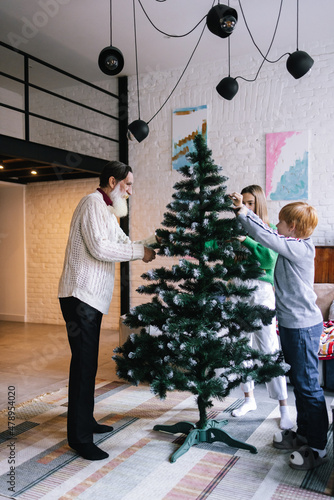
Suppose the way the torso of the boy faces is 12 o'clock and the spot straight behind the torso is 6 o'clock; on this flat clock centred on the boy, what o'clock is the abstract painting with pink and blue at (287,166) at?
The abstract painting with pink and blue is roughly at 3 o'clock from the boy.

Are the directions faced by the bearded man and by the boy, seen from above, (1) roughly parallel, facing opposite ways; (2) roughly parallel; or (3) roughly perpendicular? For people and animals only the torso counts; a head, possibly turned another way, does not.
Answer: roughly parallel, facing opposite ways

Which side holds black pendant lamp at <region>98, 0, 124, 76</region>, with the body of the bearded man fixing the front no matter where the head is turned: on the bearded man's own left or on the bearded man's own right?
on the bearded man's own left

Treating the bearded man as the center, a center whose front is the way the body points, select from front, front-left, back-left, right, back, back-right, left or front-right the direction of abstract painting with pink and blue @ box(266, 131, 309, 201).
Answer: front-left

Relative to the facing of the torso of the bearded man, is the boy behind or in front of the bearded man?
in front

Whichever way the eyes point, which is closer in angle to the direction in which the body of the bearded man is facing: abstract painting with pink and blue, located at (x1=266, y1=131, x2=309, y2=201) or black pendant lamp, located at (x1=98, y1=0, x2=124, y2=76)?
the abstract painting with pink and blue

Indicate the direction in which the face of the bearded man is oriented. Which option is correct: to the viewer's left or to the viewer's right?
to the viewer's right

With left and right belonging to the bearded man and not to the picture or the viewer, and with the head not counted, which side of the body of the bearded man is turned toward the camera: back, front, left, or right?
right

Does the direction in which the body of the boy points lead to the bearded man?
yes

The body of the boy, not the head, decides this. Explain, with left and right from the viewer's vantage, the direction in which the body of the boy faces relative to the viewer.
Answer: facing to the left of the viewer

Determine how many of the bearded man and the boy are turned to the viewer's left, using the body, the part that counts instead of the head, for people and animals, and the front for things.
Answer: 1
